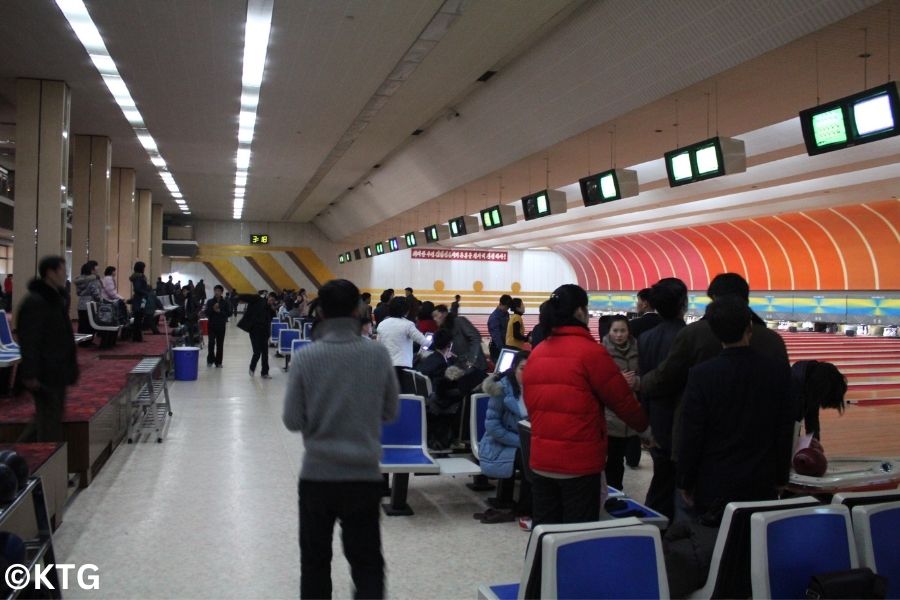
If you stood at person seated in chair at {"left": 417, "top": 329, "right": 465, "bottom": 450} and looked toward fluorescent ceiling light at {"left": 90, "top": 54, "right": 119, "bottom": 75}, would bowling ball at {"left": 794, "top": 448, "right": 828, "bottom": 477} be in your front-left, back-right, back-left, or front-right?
back-left

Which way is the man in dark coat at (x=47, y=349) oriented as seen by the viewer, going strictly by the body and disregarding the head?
to the viewer's right

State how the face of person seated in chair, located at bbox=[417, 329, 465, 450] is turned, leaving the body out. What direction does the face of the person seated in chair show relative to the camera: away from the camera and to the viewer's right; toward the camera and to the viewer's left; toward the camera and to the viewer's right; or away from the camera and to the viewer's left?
away from the camera and to the viewer's right

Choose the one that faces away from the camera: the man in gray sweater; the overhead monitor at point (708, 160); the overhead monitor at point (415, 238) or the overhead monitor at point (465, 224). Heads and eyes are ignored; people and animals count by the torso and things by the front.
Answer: the man in gray sweater

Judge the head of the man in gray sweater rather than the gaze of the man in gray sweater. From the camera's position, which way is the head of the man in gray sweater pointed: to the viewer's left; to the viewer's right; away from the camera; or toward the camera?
away from the camera

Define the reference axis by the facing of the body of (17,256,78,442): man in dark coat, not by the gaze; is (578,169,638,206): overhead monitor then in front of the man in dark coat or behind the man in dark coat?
in front

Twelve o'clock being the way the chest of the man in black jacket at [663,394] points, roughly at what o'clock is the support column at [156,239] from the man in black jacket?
The support column is roughly at 11 o'clock from the man in black jacket.

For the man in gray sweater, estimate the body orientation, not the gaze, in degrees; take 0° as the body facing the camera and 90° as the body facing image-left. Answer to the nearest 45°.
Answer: approximately 180°

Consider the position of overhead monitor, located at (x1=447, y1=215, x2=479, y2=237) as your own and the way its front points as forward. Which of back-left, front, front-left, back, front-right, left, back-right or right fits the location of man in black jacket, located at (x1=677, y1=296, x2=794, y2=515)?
front-left

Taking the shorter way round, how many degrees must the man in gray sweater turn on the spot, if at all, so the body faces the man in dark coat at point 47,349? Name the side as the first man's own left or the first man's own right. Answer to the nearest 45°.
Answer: approximately 45° to the first man's own left

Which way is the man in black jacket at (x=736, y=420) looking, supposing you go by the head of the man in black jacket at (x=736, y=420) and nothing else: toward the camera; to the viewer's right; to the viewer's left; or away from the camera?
away from the camera

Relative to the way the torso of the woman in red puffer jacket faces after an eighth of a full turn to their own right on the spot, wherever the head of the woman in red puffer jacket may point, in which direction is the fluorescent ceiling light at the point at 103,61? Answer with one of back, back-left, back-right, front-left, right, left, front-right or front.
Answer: back-left
